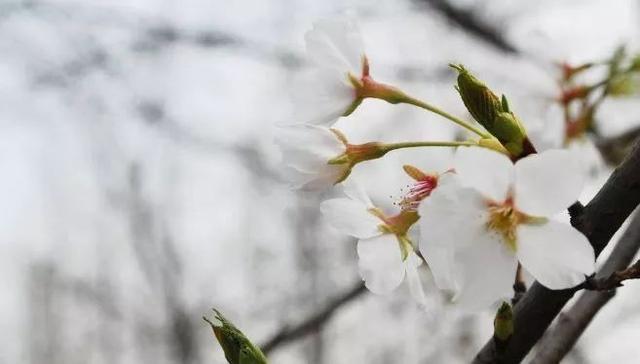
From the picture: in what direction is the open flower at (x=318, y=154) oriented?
to the viewer's left

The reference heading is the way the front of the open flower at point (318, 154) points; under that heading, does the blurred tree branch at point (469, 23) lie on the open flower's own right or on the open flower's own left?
on the open flower's own right

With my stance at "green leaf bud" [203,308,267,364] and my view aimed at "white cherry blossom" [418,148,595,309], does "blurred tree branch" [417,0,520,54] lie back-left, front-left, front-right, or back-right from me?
front-left
